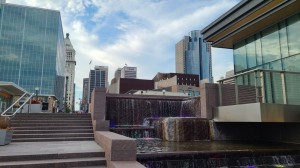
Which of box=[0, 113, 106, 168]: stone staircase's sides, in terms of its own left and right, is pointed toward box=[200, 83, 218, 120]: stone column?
left

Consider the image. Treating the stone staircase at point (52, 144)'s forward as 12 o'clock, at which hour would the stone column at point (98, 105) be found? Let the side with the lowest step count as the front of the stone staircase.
The stone column is roughly at 7 o'clock from the stone staircase.

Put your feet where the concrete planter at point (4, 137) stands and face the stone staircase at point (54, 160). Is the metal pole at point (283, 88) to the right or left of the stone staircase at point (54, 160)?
left

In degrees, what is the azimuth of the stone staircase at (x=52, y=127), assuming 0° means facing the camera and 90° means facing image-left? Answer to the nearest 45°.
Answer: approximately 0°

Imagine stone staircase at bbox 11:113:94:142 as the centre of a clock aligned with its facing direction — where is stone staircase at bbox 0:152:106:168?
stone staircase at bbox 0:152:106:168 is roughly at 12 o'clock from stone staircase at bbox 11:113:94:142.

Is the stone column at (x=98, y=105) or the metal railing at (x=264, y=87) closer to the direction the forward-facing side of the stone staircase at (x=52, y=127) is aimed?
the metal railing

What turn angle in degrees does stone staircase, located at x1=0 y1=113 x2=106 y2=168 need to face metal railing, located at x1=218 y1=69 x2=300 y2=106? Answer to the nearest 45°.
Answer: approximately 90° to its left

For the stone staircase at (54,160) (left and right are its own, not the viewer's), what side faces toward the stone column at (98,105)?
back

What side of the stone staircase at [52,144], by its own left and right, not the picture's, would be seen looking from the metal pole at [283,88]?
left
